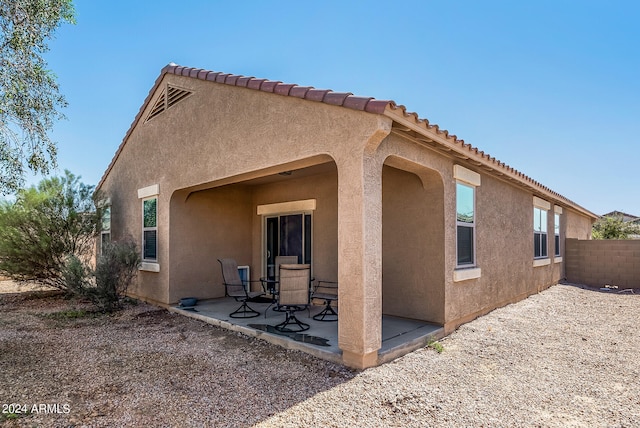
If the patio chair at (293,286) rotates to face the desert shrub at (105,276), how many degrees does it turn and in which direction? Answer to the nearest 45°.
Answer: approximately 45° to its left

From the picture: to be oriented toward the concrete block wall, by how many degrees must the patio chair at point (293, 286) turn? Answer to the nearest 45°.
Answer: approximately 45° to its right

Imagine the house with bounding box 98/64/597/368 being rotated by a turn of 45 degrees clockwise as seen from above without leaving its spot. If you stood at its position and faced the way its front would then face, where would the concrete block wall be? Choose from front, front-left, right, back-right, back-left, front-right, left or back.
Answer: front-left

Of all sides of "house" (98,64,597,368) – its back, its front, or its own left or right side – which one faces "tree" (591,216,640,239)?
front

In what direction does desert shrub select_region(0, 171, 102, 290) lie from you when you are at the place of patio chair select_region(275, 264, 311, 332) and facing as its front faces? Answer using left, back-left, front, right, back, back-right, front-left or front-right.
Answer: front-left

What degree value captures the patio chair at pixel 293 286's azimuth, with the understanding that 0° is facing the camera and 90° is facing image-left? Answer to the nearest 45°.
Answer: approximately 180°

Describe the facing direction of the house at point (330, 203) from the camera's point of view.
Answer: facing away from the viewer and to the right of the viewer

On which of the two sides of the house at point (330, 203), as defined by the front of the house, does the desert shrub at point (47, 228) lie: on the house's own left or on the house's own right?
on the house's own right
